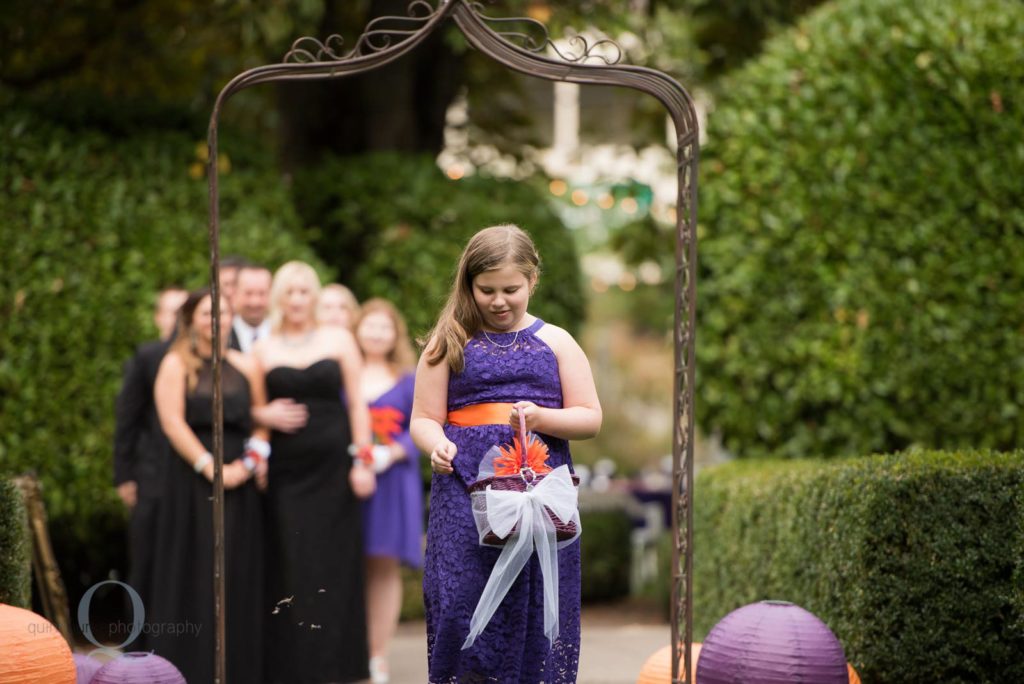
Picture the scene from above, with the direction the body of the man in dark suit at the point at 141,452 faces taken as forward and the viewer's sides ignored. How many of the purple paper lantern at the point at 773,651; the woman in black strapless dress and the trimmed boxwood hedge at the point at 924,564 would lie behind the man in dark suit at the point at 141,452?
0

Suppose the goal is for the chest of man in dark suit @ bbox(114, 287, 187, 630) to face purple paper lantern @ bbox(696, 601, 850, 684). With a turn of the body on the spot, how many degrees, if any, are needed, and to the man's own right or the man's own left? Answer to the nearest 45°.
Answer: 0° — they already face it

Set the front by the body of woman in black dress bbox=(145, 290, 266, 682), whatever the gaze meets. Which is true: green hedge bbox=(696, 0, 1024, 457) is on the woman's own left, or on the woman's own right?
on the woman's own left

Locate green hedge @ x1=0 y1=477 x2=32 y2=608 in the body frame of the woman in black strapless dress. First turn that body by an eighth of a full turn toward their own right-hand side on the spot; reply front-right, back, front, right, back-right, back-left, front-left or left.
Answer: front

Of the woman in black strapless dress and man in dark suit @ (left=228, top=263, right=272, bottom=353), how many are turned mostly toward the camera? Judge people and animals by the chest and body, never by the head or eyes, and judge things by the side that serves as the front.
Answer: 2

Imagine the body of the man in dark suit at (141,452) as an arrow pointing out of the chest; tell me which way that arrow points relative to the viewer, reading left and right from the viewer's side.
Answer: facing the viewer and to the right of the viewer

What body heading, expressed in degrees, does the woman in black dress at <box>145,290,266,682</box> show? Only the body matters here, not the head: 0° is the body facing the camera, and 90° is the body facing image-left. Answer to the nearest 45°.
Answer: approximately 315°

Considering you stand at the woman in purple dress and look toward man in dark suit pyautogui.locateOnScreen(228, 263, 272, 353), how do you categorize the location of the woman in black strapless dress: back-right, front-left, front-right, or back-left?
front-left

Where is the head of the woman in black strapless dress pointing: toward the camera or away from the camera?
toward the camera

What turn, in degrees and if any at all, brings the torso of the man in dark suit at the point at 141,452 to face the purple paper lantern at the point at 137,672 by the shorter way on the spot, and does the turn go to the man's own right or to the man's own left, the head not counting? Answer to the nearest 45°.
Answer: approximately 45° to the man's own right

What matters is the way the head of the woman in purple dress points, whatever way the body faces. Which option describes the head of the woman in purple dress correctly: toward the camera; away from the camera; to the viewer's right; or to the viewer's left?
toward the camera

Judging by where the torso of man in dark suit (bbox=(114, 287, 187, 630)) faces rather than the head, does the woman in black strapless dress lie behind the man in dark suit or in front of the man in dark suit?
in front

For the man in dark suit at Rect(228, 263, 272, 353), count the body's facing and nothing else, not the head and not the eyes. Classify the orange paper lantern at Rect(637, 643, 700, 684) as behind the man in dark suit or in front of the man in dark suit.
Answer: in front

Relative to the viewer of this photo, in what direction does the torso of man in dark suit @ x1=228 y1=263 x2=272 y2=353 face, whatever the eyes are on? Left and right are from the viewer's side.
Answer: facing the viewer

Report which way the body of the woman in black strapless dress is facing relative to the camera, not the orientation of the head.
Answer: toward the camera

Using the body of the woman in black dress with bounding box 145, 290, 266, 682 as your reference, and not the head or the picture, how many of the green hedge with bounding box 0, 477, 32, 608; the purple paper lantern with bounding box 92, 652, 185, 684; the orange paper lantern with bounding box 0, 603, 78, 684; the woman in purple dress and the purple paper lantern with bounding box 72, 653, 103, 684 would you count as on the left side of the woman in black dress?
1
